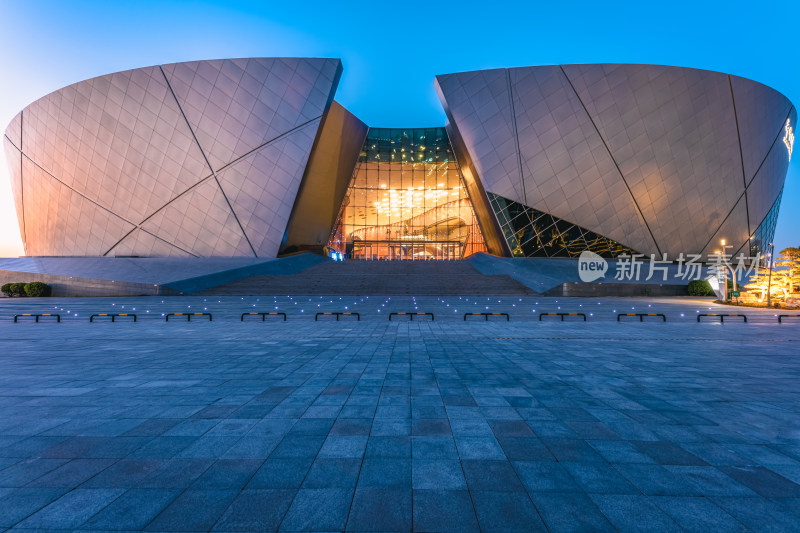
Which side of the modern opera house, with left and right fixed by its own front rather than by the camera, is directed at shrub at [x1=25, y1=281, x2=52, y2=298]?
right

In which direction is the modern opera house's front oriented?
toward the camera

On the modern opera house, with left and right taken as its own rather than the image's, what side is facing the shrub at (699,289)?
left

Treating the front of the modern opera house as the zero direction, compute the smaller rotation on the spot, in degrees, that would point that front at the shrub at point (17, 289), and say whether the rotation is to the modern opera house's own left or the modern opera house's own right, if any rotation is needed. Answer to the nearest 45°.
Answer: approximately 90° to the modern opera house's own right
